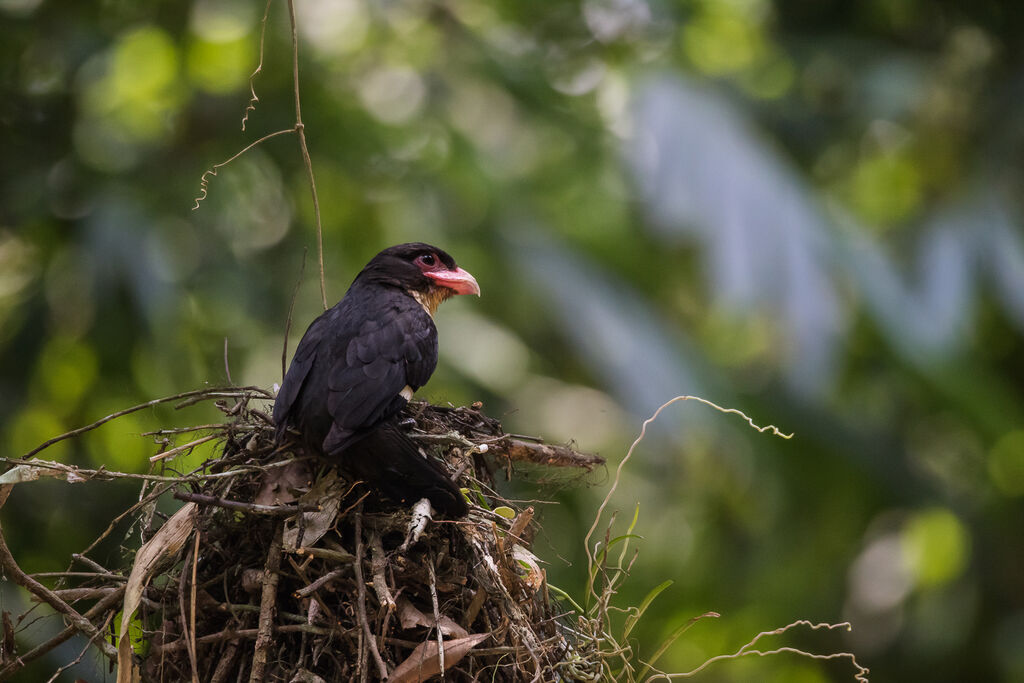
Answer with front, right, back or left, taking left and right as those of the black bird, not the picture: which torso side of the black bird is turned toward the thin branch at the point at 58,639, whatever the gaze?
back

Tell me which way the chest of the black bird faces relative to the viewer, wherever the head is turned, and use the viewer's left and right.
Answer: facing away from the viewer and to the right of the viewer
